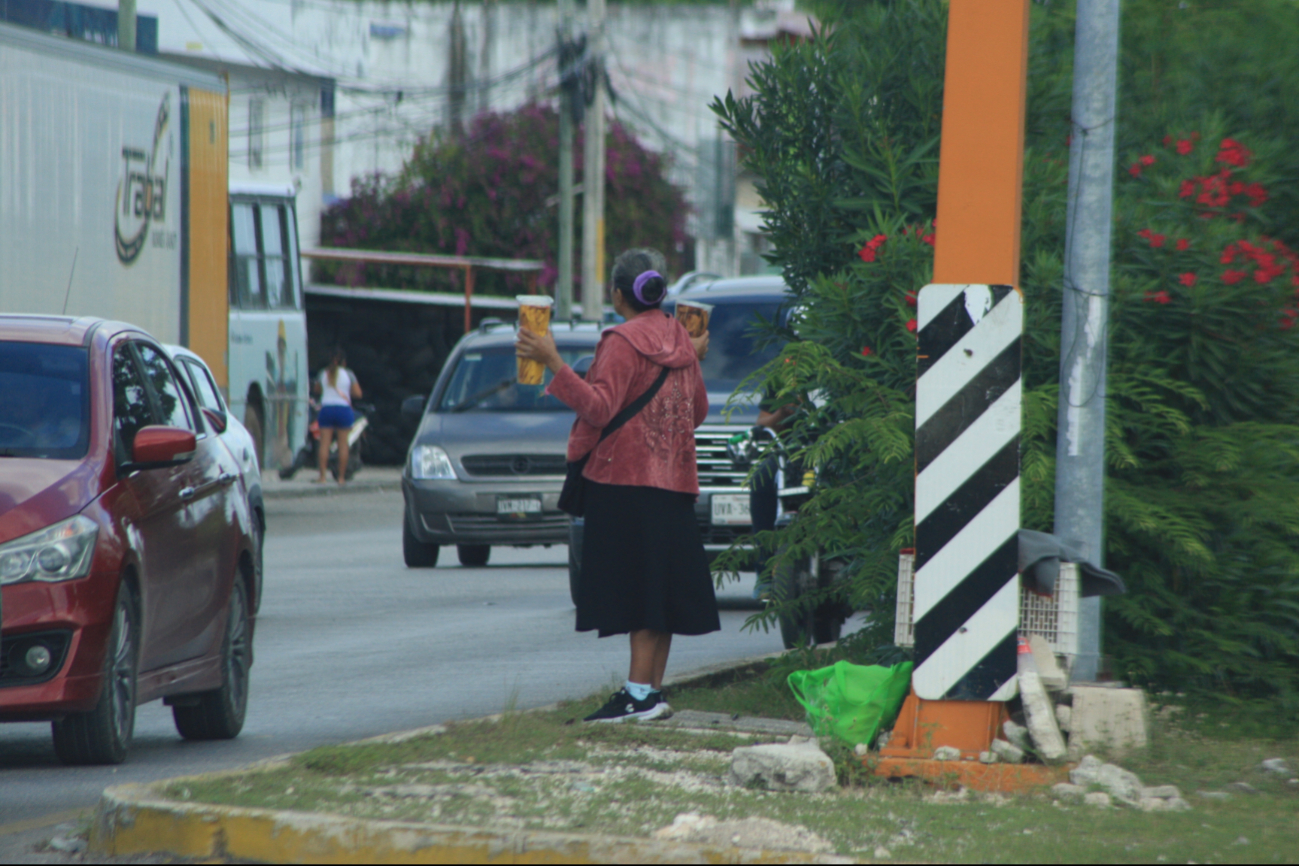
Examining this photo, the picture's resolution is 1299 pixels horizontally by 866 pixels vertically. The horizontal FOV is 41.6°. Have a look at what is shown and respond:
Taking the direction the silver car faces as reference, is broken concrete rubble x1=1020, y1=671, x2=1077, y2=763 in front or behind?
in front

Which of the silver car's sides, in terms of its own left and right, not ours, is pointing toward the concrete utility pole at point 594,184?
back

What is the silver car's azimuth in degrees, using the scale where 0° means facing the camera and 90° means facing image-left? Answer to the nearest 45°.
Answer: approximately 0°

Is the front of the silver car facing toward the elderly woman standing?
yes

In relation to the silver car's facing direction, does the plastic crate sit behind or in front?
in front

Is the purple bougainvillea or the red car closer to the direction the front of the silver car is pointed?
the red car
